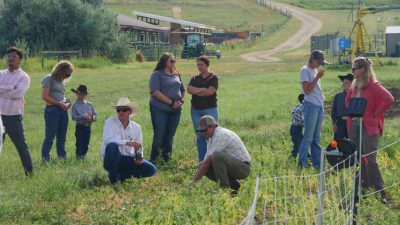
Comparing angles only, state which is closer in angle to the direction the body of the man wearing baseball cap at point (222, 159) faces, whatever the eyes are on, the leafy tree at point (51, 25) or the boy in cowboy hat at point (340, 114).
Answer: the leafy tree

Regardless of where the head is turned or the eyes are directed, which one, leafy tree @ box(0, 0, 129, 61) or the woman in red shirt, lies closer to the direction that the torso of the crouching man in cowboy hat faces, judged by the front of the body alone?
the woman in red shirt

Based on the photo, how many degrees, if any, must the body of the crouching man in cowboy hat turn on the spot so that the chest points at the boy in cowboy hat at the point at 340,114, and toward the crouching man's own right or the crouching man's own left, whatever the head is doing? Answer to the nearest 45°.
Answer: approximately 90° to the crouching man's own left

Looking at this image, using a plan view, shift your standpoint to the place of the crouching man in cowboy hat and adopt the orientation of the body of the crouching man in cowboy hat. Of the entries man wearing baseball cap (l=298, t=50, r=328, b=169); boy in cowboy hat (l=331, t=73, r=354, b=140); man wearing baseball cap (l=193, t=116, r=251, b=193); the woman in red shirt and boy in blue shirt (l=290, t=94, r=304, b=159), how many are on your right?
0

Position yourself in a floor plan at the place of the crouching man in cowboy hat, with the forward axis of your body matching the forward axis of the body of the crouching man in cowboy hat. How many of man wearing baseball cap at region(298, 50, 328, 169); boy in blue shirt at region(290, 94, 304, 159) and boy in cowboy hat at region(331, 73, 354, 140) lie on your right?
0

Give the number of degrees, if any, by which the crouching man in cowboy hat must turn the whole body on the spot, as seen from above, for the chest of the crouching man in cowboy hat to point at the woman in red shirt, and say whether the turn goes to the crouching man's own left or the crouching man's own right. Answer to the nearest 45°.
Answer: approximately 90° to the crouching man's own left

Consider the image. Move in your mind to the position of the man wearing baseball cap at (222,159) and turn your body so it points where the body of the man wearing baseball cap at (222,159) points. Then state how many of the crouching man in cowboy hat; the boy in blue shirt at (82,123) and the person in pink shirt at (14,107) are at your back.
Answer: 0

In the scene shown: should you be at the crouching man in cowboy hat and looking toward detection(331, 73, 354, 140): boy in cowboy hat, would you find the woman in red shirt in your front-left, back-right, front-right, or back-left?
front-right

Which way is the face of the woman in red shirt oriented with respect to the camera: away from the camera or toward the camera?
toward the camera

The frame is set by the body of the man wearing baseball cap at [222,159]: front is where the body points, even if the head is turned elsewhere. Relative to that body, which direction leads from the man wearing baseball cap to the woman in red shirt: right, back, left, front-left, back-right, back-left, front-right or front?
back

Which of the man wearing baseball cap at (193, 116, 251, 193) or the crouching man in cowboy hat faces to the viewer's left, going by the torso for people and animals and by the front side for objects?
the man wearing baseball cap

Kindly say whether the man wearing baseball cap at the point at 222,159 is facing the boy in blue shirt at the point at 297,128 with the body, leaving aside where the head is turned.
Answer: no

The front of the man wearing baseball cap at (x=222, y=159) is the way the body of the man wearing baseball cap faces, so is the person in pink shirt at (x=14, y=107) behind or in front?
in front

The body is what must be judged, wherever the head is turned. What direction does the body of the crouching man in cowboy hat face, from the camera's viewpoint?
toward the camera

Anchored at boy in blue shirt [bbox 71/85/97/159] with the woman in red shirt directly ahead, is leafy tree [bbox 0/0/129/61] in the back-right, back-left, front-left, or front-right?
back-left

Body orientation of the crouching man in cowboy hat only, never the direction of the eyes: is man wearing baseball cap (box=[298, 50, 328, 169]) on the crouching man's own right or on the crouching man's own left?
on the crouching man's own left

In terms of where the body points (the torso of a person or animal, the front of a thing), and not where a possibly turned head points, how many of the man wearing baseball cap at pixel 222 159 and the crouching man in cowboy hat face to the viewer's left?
1

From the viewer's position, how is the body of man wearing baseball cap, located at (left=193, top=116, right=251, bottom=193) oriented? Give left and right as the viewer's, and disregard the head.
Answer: facing to the left of the viewer
